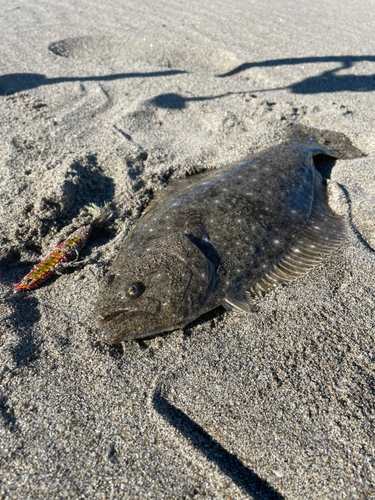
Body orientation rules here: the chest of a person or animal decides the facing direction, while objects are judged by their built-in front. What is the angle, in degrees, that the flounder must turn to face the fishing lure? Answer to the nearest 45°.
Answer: approximately 45° to its right

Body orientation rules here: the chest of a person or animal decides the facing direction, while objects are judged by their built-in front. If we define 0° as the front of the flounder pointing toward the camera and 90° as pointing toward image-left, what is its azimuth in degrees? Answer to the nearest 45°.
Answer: approximately 45°
